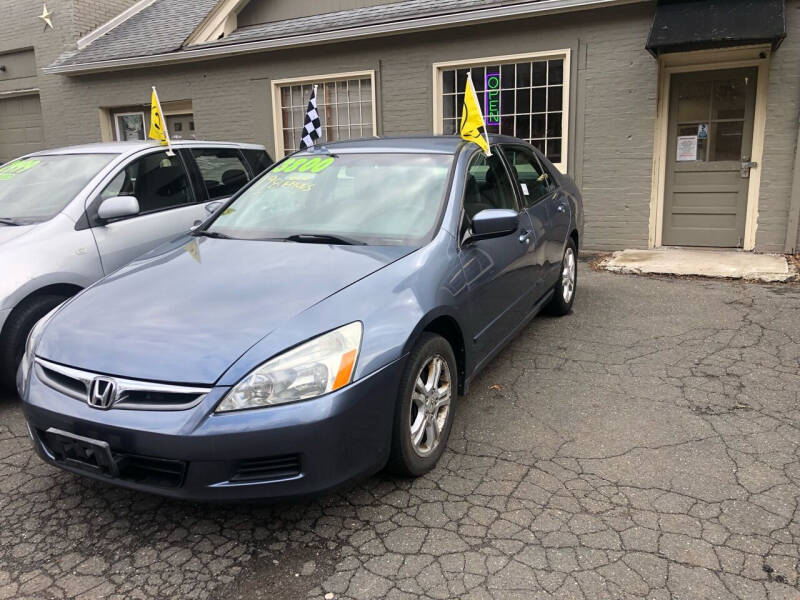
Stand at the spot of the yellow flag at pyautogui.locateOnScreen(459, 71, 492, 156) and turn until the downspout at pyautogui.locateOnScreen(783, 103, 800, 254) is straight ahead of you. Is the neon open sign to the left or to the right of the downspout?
left

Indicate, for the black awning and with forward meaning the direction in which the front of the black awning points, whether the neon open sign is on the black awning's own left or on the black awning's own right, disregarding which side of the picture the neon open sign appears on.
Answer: on the black awning's own right

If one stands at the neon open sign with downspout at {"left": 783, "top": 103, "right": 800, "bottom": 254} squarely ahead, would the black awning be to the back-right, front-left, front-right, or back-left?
front-right

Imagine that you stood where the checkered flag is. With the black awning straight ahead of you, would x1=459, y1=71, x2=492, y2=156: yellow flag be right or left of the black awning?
right

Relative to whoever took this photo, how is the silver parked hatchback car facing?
facing the viewer and to the left of the viewer

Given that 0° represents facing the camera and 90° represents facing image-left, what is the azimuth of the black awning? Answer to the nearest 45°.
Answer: approximately 0°

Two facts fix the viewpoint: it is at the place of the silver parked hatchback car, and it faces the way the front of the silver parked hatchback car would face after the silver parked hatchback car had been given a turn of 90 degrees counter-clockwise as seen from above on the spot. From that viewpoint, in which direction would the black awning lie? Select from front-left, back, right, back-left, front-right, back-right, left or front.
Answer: front-left

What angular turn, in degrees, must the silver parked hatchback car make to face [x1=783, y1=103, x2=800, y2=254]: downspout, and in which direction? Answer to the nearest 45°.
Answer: approximately 135° to its left
